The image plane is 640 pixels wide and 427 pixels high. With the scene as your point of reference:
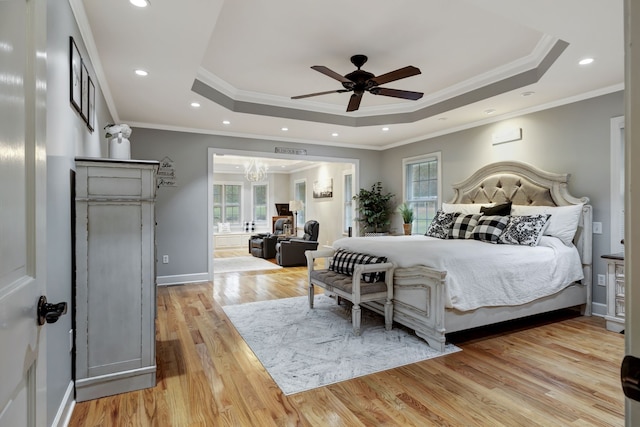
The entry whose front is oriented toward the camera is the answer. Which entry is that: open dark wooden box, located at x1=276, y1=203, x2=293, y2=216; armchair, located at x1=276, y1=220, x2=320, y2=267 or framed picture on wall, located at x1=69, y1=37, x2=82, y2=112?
the open dark wooden box

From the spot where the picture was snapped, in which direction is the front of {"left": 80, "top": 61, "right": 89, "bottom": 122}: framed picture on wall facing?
facing to the right of the viewer

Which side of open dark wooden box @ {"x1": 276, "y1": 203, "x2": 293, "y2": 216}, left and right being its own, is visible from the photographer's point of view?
front

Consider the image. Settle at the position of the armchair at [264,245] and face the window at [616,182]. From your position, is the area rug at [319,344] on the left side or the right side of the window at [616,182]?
right

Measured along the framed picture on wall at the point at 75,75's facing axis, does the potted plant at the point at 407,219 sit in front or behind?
in front

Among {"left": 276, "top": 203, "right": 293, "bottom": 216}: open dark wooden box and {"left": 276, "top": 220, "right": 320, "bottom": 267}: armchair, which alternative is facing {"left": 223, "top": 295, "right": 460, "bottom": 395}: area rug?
the open dark wooden box

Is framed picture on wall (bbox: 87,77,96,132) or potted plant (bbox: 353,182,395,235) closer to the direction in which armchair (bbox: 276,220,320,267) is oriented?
the framed picture on wall

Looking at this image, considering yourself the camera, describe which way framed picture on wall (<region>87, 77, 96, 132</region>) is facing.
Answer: facing to the right of the viewer

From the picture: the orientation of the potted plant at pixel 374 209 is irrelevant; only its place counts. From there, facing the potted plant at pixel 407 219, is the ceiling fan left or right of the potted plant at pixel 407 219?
right

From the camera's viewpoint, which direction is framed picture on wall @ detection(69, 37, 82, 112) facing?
to the viewer's right

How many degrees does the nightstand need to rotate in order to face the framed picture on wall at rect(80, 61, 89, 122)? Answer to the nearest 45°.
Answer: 0° — it already faces it

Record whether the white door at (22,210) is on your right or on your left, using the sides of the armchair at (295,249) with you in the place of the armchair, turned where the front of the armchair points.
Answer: on your left

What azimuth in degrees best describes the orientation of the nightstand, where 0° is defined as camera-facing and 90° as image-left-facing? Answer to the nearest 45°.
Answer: approximately 45°

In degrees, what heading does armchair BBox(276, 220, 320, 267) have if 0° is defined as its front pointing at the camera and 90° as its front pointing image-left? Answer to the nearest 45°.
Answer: approximately 90°
